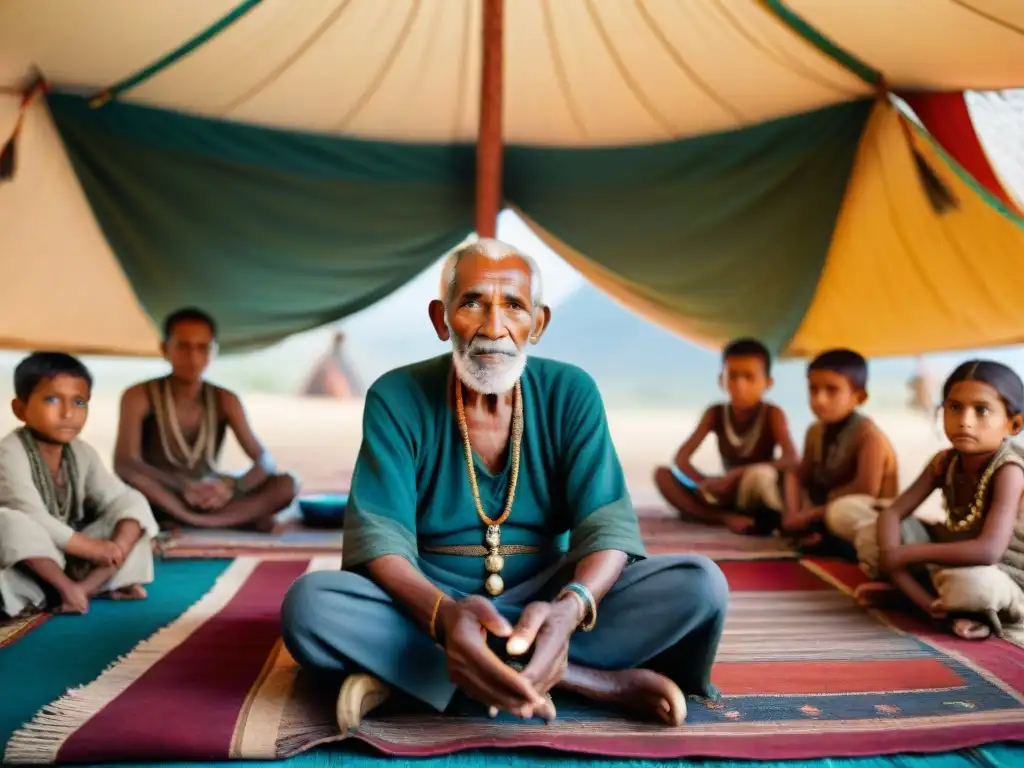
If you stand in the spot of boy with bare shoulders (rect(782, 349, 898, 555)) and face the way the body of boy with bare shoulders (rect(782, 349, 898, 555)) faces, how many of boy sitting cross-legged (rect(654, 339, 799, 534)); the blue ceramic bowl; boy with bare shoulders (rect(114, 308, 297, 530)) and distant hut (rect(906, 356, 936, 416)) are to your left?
0

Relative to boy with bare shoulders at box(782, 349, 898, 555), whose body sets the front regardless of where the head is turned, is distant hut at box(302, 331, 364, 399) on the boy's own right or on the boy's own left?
on the boy's own right

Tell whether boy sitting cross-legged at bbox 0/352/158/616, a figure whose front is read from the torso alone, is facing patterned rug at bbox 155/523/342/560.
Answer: no

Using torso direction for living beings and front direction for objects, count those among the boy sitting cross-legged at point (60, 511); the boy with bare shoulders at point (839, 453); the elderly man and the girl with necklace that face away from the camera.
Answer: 0

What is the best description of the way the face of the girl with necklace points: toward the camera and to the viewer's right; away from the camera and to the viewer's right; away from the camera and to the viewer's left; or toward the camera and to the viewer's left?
toward the camera and to the viewer's left

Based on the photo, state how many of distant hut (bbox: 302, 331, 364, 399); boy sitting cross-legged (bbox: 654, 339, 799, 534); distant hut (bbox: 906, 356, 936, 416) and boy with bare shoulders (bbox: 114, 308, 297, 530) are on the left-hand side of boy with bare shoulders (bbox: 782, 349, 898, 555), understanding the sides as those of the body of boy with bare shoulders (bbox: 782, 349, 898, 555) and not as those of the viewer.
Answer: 0

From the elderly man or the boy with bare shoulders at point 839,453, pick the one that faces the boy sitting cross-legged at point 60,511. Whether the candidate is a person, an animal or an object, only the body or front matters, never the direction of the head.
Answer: the boy with bare shoulders

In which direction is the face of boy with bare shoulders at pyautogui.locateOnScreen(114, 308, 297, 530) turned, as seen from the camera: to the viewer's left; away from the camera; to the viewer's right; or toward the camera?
toward the camera

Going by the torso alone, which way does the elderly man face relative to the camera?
toward the camera

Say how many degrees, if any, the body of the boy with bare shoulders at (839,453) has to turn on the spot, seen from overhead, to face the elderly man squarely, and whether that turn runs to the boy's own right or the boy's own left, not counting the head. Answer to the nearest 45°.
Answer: approximately 45° to the boy's own left

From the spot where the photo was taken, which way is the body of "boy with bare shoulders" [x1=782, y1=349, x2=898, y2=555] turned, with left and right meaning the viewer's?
facing the viewer and to the left of the viewer

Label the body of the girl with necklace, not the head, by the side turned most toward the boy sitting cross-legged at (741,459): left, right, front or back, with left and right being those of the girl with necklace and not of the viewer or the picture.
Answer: right

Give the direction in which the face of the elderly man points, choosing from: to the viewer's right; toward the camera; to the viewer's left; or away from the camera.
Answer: toward the camera

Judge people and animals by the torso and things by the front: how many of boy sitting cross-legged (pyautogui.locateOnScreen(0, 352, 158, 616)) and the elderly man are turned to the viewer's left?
0

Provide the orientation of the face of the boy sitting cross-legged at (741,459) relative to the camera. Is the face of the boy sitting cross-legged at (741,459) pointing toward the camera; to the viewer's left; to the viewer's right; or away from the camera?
toward the camera

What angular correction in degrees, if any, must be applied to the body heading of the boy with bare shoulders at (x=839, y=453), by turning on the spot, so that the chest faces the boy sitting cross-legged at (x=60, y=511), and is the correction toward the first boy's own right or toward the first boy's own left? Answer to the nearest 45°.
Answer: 0° — they already face them

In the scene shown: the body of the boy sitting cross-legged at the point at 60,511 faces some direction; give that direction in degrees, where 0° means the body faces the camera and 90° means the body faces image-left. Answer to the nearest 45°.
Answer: approximately 315°
